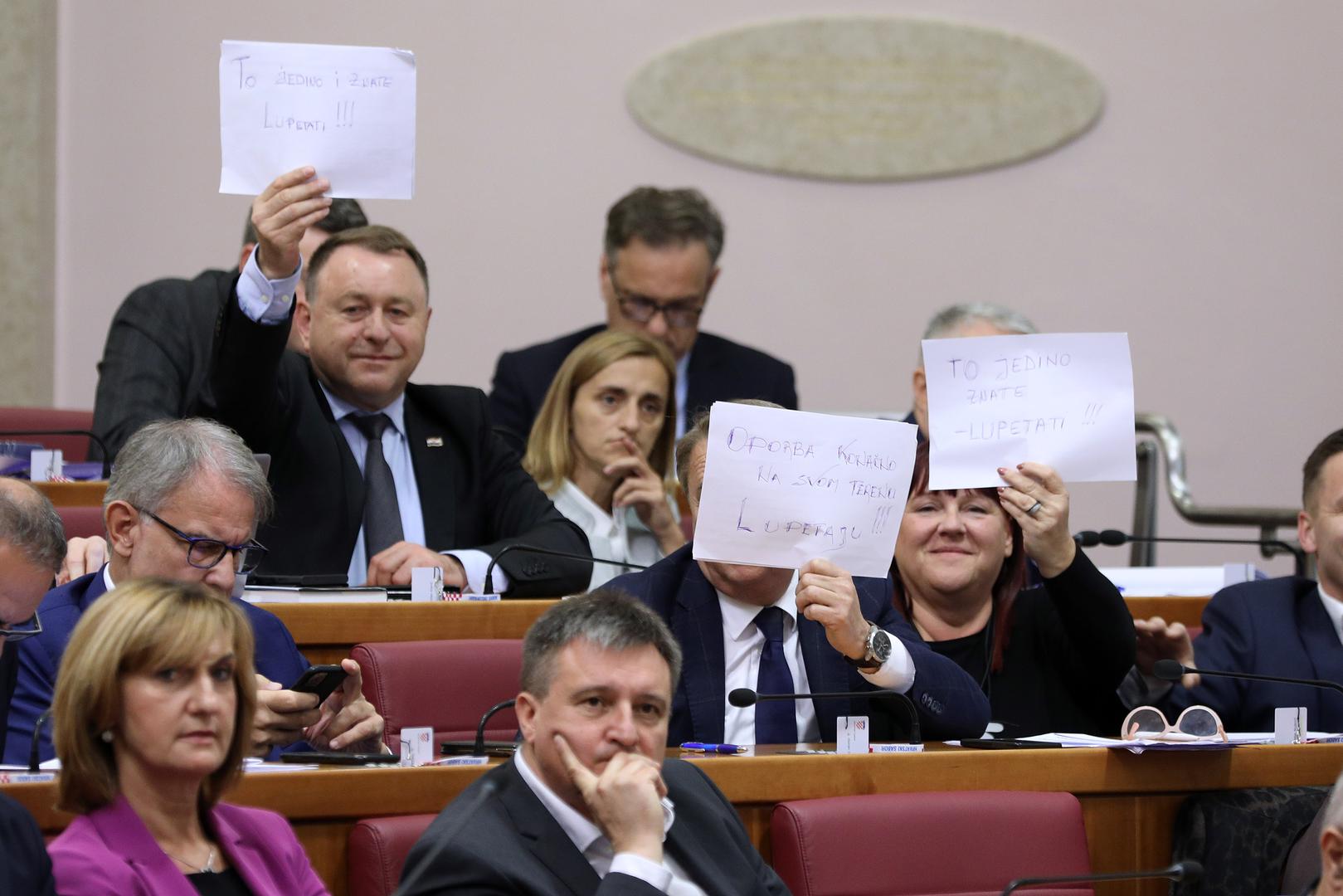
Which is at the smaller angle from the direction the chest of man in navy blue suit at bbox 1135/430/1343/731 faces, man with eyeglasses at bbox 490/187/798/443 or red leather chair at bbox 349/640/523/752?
the red leather chair

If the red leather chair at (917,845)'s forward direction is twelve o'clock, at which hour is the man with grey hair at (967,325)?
The man with grey hair is roughly at 6 o'clock from the red leather chair.

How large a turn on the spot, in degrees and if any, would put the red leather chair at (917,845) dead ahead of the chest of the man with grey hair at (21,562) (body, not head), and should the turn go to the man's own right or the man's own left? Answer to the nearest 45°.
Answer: approximately 45° to the man's own left

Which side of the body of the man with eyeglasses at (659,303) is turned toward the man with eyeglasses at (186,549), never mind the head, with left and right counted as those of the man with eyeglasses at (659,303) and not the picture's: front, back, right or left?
front

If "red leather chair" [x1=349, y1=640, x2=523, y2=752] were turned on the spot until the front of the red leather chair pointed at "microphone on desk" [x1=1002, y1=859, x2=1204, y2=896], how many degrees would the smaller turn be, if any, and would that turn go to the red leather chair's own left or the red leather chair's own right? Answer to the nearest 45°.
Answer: approximately 45° to the red leather chair's own left

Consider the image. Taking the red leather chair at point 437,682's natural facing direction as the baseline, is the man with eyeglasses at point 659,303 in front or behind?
behind

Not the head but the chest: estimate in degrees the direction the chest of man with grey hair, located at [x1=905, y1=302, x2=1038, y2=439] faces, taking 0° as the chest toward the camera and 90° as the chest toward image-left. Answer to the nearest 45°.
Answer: approximately 0°

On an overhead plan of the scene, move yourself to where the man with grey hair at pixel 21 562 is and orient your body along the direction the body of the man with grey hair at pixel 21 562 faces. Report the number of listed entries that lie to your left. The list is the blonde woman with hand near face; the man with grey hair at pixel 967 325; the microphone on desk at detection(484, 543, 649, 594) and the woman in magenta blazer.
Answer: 3

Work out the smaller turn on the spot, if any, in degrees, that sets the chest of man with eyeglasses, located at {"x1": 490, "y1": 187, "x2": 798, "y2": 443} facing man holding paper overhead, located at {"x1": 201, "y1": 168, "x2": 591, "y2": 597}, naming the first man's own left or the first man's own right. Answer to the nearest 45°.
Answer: approximately 45° to the first man's own right

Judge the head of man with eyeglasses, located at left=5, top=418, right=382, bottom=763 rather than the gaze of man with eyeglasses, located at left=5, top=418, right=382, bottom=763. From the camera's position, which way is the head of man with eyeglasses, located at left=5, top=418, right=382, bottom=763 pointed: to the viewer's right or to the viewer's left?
to the viewer's right

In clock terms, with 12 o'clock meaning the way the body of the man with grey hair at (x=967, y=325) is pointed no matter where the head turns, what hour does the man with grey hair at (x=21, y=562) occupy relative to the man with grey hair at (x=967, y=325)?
the man with grey hair at (x=21, y=562) is roughly at 1 o'clock from the man with grey hair at (x=967, y=325).
